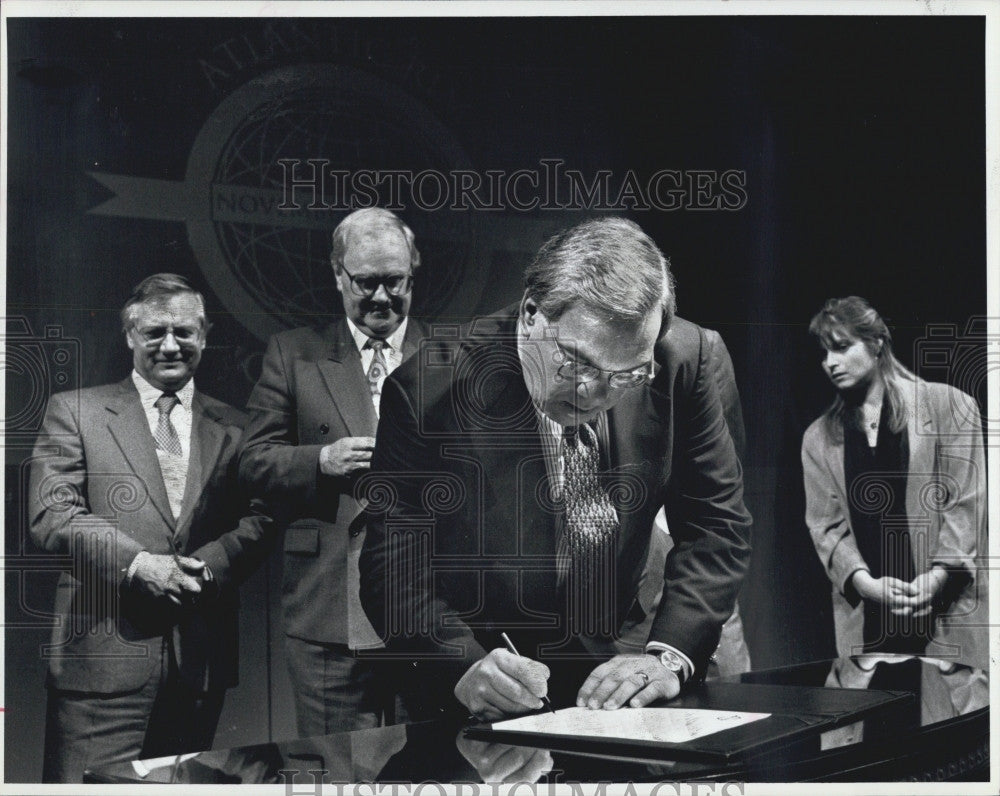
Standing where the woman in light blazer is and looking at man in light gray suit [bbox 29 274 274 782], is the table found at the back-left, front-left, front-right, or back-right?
front-left

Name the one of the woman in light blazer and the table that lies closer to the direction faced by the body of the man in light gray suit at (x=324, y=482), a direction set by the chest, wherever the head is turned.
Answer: the table

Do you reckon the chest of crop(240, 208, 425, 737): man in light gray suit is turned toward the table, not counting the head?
yes

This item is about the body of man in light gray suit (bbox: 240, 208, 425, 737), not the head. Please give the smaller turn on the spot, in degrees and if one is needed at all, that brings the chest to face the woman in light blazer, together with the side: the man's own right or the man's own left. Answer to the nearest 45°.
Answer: approximately 45° to the man's own left

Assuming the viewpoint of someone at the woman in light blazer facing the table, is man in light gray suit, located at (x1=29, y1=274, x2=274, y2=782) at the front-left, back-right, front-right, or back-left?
front-right

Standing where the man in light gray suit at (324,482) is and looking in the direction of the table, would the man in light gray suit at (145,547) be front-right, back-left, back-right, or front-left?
back-right

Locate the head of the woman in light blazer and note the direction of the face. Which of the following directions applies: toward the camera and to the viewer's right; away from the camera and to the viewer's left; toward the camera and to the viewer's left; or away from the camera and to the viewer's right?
toward the camera and to the viewer's left

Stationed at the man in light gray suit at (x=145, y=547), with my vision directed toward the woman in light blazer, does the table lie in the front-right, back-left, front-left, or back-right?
front-right

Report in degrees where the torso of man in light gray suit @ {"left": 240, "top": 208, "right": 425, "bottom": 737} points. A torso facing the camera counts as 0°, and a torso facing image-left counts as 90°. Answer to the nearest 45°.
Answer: approximately 315°
